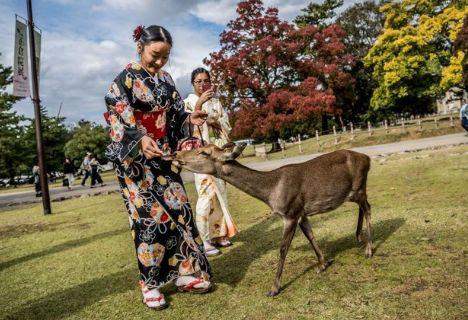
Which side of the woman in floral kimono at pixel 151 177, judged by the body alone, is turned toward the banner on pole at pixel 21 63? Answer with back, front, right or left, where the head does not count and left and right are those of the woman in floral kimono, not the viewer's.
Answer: back

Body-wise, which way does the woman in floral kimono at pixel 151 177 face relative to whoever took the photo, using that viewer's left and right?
facing the viewer and to the right of the viewer

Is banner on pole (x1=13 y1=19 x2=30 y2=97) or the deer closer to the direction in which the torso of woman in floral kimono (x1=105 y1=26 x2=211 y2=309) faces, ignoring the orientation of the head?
the deer

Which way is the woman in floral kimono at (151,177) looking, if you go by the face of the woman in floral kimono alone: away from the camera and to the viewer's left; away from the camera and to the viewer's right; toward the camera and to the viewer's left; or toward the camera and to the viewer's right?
toward the camera and to the viewer's right

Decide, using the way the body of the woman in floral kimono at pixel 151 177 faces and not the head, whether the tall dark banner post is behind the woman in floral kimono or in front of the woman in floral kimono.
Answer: behind

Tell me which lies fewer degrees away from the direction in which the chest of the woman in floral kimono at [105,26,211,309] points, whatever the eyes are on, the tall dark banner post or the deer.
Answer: the deer

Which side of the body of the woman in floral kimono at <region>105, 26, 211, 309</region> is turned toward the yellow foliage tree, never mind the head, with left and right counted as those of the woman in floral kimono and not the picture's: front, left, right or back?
left

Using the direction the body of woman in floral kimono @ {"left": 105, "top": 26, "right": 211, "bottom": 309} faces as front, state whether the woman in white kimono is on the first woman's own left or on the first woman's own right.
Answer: on the first woman's own left
